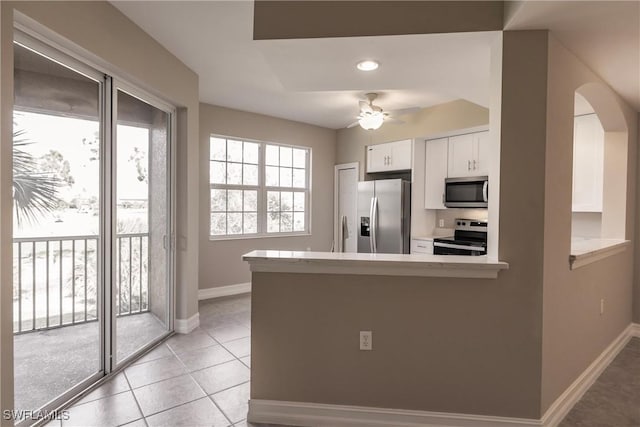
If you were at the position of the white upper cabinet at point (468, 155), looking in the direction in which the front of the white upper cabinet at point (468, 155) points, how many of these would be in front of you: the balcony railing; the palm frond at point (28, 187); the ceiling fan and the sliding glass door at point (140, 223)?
4

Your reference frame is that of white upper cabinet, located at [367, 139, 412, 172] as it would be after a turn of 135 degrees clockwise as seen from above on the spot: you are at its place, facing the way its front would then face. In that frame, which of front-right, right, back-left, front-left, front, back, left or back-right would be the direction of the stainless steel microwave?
back-right

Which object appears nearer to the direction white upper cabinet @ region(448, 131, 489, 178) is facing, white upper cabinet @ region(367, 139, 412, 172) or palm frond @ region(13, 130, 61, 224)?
the palm frond

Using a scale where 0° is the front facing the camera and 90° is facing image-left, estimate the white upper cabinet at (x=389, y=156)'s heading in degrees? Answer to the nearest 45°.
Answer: approximately 45°

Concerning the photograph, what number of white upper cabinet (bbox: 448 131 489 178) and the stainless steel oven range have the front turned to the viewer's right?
0

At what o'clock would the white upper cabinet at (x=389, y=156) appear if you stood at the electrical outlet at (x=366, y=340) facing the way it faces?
The white upper cabinet is roughly at 6 o'clock from the electrical outlet.

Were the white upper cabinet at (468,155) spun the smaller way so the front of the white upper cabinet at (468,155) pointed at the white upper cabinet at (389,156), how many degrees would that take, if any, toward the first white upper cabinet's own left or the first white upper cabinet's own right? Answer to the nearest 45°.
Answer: approximately 45° to the first white upper cabinet's own right

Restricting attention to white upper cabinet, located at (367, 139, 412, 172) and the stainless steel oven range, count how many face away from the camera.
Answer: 0

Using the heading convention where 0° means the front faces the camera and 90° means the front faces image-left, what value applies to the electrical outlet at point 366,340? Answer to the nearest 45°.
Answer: approximately 0°
